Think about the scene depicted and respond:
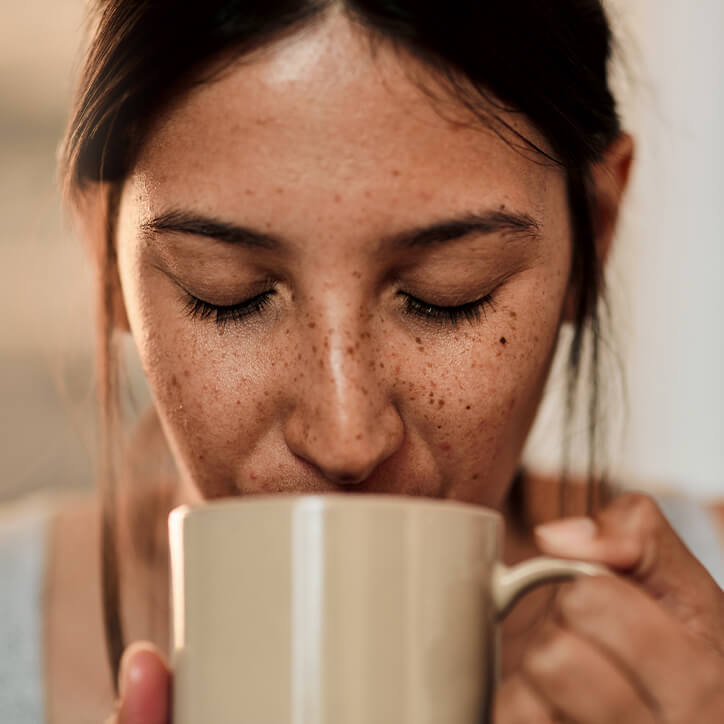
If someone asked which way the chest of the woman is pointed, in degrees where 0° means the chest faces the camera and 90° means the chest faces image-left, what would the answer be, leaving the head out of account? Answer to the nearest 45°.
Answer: approximately 0°
